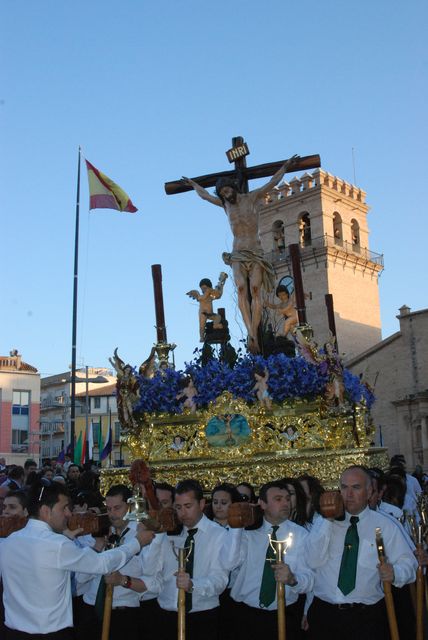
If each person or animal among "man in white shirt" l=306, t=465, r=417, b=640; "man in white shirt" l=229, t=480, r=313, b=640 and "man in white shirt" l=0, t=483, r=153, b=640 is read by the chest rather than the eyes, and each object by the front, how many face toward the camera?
2

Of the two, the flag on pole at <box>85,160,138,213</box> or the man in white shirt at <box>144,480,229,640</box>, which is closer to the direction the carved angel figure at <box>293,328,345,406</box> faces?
the man in white shirt

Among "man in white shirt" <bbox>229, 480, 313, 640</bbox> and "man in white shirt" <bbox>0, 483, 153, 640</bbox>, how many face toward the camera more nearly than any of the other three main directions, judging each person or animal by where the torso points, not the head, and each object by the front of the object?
1

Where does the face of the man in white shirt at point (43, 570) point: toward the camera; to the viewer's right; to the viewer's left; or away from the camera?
to the viewer's right

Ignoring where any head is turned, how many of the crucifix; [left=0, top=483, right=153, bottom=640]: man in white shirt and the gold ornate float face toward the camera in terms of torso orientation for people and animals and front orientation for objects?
2

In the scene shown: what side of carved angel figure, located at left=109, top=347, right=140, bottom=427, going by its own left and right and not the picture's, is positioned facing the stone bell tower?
back

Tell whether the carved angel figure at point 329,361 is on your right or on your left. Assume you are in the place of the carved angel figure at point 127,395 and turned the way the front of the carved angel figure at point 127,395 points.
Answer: on your left

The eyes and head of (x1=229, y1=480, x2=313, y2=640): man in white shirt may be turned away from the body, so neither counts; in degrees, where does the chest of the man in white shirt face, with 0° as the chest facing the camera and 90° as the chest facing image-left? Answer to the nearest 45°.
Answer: approximately 0°

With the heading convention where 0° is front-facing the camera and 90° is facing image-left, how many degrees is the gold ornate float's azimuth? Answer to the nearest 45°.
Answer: approximately 0°

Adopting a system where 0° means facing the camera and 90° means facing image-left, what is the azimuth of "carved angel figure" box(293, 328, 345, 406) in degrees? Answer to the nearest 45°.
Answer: approximately 315°
